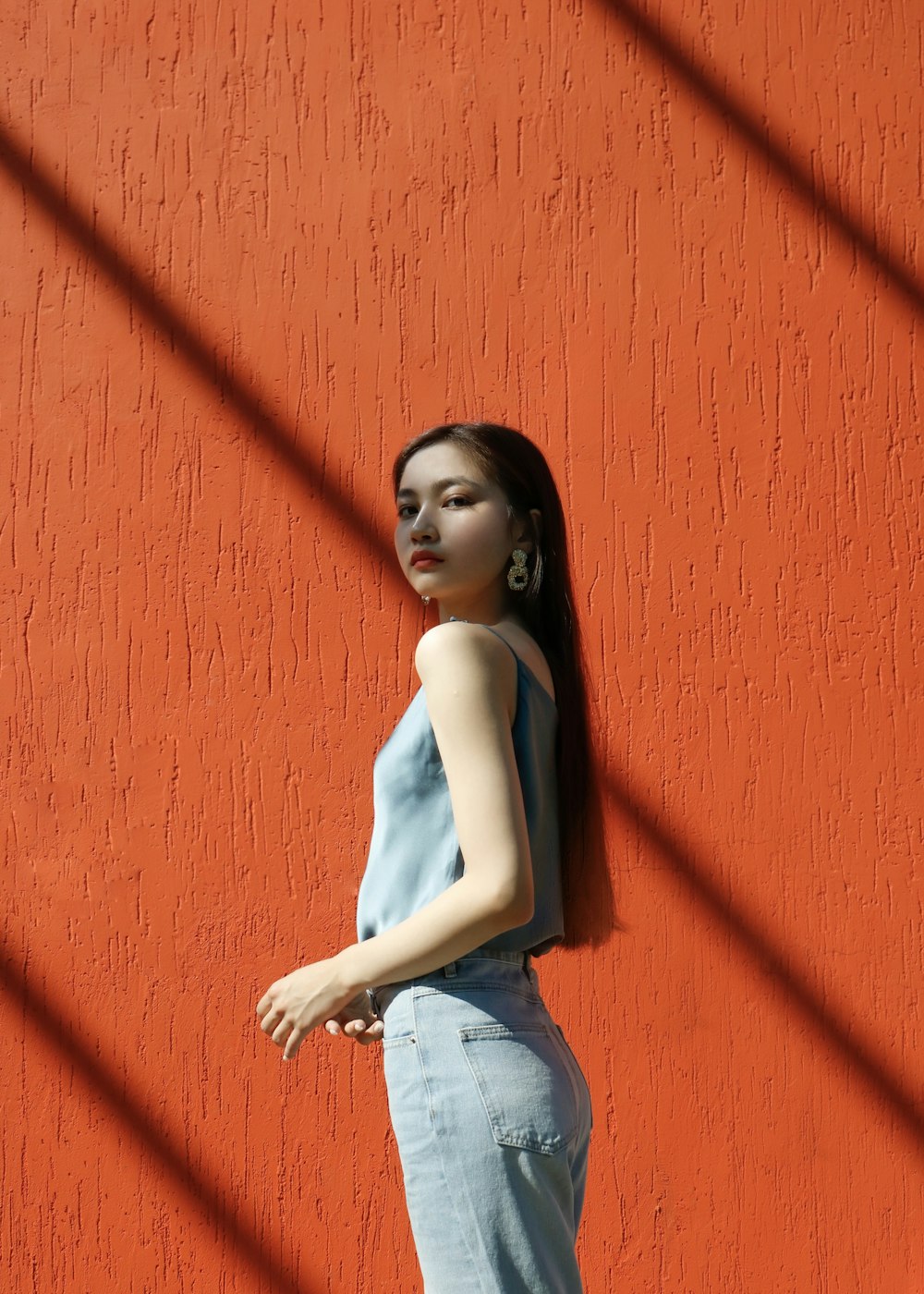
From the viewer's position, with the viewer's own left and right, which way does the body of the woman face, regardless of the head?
facing to the left of the viewer

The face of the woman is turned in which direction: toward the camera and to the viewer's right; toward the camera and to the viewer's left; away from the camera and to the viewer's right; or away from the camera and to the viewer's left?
toward the camera and to the viewer's left
